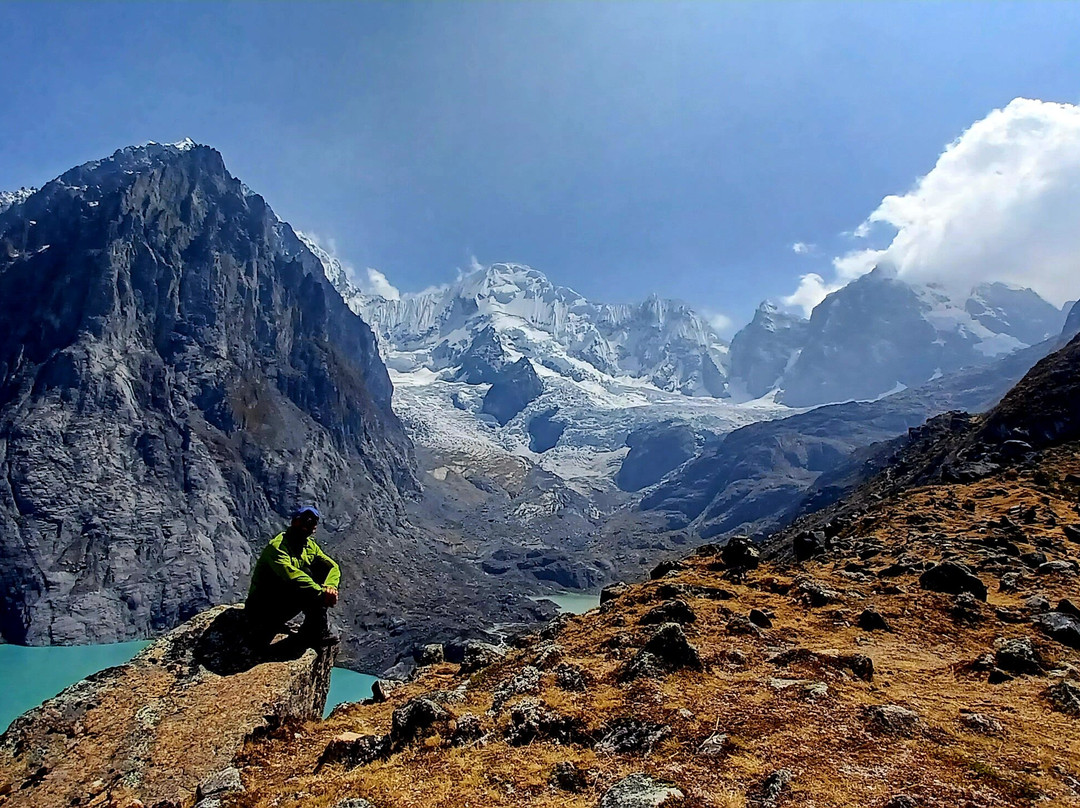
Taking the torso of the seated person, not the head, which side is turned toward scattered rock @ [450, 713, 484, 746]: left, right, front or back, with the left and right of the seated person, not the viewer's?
front

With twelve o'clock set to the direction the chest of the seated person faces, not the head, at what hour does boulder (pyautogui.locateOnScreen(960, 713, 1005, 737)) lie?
The boulder is roughly at 12 o'clock from the seated person.

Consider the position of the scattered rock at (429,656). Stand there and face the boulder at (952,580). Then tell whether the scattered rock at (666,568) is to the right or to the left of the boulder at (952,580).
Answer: left

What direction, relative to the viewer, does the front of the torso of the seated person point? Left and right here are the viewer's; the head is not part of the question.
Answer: facing the viewer and to the right of the viewer

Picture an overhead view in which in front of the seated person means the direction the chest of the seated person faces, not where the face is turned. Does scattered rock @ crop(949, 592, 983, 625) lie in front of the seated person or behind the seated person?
in front

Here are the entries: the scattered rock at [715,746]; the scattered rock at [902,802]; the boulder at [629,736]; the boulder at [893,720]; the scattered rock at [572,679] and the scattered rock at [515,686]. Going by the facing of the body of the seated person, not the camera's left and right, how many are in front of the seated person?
6

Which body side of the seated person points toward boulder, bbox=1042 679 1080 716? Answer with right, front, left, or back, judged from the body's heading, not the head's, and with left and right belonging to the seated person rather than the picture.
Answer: front

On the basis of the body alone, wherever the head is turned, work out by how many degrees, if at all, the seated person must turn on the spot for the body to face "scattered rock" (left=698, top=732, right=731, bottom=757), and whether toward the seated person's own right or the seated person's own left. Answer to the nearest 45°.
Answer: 0° — they already face it

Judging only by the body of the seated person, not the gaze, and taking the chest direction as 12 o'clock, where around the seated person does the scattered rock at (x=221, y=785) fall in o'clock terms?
The scattered rock is roughly at 2 o'clock from the seated person.

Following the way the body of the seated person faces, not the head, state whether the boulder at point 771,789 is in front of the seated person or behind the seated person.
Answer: in front

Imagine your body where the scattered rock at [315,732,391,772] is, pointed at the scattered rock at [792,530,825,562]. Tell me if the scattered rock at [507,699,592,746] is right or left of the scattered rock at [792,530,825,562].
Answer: right
